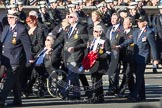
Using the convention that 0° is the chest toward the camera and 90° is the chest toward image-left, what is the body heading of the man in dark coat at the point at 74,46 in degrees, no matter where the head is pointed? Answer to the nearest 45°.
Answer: approximately 45°

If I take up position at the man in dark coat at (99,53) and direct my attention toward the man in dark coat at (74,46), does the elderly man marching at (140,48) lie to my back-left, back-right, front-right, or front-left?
back-right

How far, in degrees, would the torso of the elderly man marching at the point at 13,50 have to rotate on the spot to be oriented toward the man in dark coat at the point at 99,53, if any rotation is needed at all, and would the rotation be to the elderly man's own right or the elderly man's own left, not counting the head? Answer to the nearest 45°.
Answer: approximately 135° to the elderly man's own left
